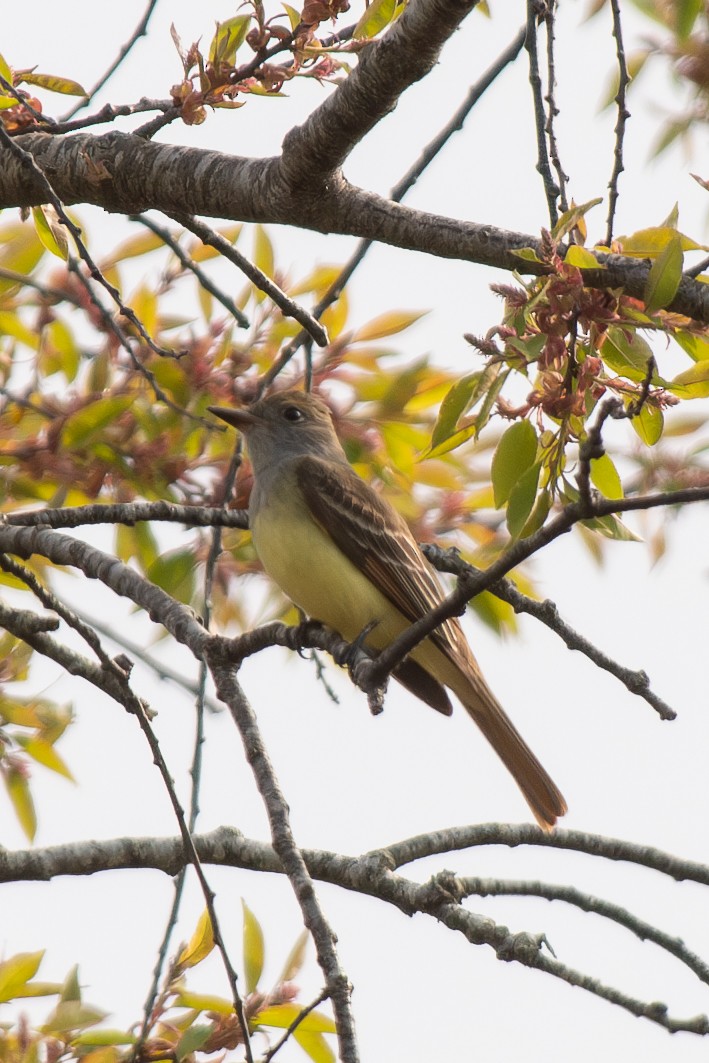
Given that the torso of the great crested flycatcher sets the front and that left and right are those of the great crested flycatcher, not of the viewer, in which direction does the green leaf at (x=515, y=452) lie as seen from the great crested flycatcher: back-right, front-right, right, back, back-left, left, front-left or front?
left

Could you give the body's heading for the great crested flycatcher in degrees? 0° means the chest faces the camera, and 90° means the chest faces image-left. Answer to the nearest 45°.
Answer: approximately 90°

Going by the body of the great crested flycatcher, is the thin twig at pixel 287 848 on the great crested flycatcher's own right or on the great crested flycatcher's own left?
on the great crested flycatcher's own left
